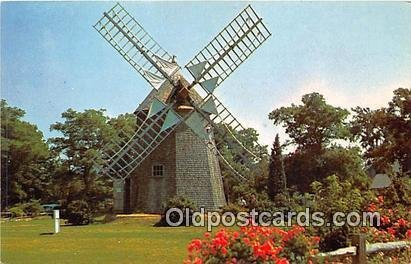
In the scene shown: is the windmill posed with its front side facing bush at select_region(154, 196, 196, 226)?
yes

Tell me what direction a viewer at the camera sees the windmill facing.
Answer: facing the viewer

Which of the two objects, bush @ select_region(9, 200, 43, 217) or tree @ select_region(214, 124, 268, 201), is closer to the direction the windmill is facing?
the bush

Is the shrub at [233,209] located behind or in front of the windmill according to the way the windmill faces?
in front

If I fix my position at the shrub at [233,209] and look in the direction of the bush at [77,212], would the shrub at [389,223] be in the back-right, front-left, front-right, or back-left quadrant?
back-left

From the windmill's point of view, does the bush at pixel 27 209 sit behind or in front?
in front

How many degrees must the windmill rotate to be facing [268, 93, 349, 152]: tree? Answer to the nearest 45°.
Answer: approximately 135° to its left

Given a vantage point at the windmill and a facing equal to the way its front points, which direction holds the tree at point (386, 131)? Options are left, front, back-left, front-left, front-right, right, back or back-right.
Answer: front-left

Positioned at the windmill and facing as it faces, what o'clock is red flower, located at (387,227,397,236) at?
The red flower is roughly at 11 o'clock from the windmill.
